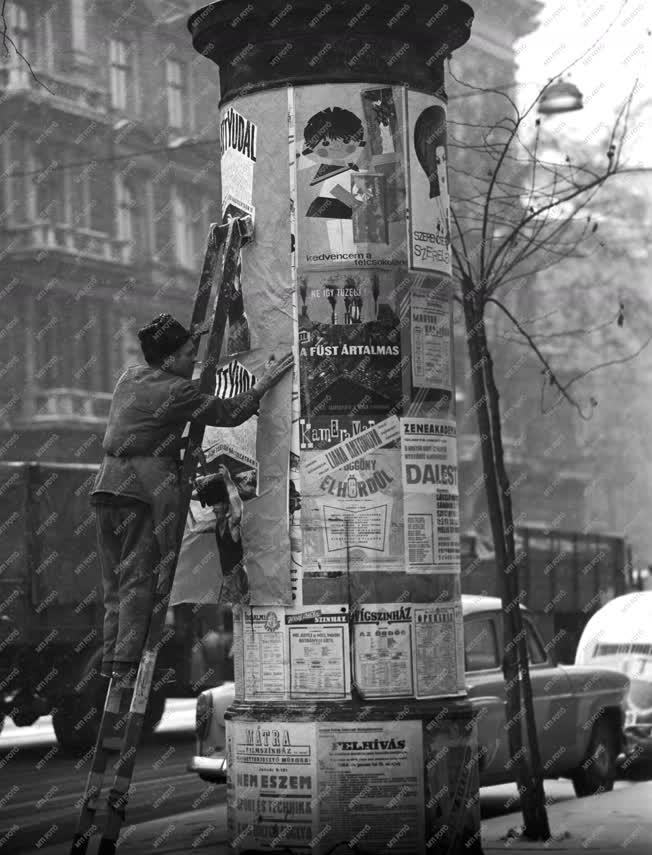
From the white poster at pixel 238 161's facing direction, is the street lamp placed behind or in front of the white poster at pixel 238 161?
behind

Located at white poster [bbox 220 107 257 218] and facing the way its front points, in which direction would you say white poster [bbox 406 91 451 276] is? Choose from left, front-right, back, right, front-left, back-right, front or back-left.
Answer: back-left

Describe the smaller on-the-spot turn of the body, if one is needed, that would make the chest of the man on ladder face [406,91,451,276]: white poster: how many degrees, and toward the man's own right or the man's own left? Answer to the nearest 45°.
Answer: approximately 45° to the man's own right

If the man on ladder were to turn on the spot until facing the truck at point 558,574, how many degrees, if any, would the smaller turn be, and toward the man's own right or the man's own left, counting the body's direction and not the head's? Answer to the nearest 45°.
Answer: approximately 45° to the man's own left

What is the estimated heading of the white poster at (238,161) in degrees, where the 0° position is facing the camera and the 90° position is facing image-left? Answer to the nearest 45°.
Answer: approximately 45°

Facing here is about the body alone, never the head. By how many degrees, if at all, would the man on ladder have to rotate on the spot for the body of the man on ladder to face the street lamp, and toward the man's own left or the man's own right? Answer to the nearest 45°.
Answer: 0° — they already face it

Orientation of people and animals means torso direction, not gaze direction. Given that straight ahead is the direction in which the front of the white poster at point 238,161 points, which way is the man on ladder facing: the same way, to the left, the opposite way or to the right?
the opposite way

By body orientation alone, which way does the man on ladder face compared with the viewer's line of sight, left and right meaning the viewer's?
facing away from the viewer and to the right of the viewer
